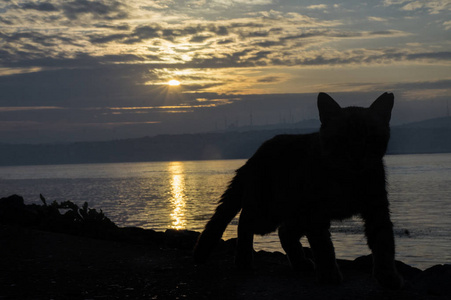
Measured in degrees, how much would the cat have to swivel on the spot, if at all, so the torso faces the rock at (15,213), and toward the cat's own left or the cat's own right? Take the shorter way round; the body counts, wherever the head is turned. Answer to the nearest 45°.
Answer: approximately 180°
